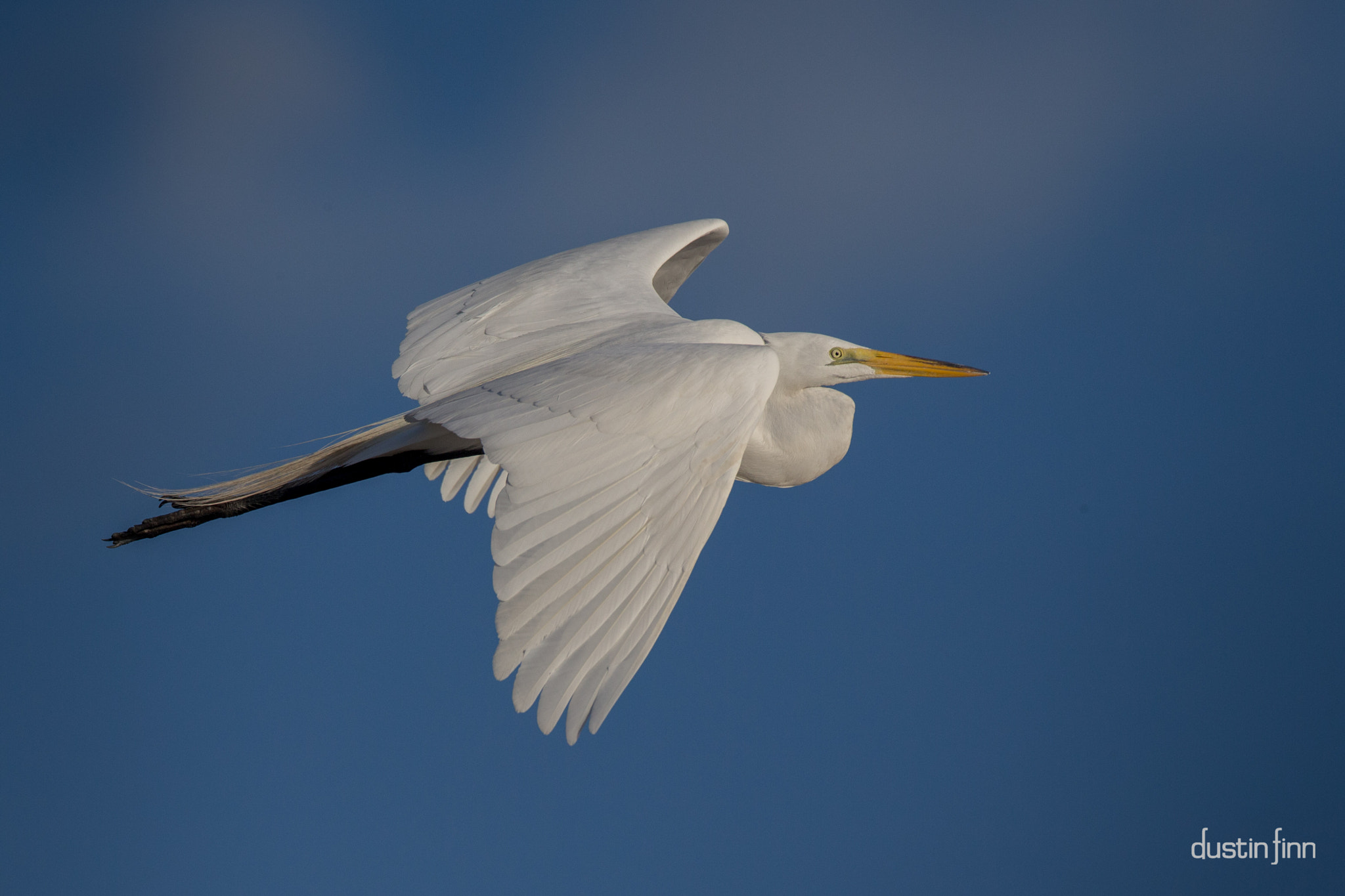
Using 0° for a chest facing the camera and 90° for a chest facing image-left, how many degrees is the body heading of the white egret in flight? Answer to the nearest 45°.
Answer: approximately 270°
